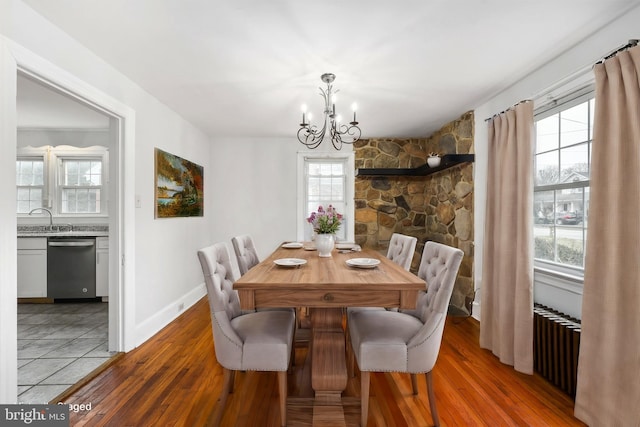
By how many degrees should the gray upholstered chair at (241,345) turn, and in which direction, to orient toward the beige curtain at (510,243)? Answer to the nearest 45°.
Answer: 0° — it already faces it

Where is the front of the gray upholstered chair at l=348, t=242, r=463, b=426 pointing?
to the viewer's left

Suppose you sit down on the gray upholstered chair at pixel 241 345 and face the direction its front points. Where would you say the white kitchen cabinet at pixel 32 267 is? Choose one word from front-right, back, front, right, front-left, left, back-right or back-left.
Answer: back-left

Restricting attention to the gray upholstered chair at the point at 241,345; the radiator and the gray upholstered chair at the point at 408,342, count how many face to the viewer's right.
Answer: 1

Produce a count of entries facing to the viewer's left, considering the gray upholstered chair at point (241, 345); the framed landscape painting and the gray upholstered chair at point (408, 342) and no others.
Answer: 1

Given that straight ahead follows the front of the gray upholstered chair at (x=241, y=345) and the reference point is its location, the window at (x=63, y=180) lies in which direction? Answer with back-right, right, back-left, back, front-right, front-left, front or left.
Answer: back-left

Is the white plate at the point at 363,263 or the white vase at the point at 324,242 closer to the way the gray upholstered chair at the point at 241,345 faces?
the white plate

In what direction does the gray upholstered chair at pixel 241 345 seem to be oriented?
to the viewer's right

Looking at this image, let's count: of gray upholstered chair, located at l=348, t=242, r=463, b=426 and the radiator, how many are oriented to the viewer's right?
0

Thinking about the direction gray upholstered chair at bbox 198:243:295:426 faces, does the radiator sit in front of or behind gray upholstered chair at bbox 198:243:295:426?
in front

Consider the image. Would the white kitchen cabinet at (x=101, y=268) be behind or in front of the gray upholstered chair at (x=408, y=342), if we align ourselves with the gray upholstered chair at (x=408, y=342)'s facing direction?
in front

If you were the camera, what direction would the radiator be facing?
facing the viewer and to the left of the viewer
